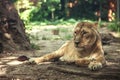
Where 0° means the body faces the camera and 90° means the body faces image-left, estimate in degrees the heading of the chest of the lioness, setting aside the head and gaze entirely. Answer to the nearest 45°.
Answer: approximately 315°
